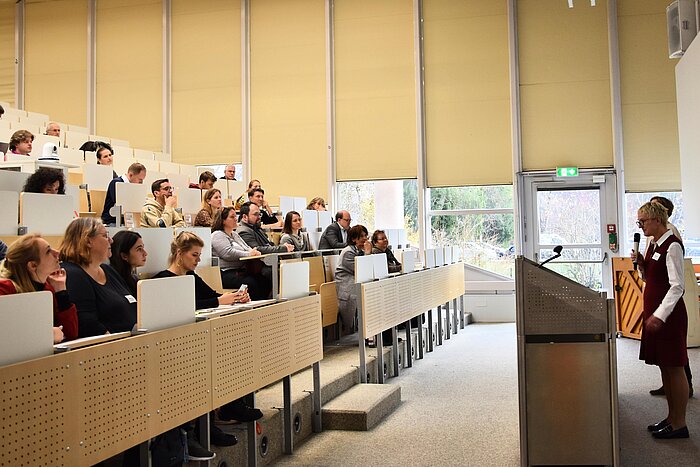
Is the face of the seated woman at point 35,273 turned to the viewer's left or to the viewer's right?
to the viewer's right

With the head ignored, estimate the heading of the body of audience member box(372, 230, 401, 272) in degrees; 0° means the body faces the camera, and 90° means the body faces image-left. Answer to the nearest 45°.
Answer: approximately 315°

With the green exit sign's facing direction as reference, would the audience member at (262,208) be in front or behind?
in front

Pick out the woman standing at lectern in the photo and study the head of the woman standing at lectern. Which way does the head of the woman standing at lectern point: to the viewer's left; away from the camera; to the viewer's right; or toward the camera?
to the viewer's left

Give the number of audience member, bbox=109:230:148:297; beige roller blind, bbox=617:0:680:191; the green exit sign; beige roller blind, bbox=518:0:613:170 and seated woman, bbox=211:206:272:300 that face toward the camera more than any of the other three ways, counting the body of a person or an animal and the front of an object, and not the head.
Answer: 3

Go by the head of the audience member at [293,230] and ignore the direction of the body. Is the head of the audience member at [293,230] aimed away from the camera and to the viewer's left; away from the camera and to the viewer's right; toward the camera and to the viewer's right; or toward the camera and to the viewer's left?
toward the camera and to the viewer's right

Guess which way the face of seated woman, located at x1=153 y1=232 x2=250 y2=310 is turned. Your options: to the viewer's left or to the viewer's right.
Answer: to the viewer's right

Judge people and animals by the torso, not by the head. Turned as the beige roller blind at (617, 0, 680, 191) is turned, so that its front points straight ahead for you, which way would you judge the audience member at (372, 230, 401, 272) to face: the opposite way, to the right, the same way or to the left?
to the left

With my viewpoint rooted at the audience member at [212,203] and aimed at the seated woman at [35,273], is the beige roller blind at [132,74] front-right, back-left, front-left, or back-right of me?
back-right

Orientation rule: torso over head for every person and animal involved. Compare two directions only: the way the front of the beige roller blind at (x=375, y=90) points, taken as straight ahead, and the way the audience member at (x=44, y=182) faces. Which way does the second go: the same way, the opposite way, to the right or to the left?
to the left

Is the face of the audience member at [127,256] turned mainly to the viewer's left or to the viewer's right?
to the viewer's right

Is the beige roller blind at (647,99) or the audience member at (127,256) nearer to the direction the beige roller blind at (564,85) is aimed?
the audience member

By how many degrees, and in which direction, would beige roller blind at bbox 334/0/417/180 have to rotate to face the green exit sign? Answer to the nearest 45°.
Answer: approximately 90° to its left

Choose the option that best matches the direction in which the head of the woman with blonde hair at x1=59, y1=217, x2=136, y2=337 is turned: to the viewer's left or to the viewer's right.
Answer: to the viewer's right

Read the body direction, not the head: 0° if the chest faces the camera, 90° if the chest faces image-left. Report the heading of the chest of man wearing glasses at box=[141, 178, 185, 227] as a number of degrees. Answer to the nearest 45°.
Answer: approximately 315°

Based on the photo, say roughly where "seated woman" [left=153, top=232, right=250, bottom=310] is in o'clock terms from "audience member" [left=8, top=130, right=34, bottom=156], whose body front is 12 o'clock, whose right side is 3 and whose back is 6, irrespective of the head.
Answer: The seated woman is roughly at 1 o'clock from the audience member.

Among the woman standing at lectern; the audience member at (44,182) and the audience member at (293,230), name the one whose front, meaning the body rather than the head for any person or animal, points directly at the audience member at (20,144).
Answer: the woman standing at lectern
